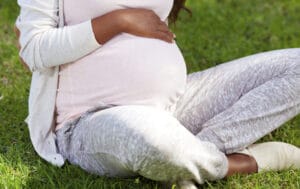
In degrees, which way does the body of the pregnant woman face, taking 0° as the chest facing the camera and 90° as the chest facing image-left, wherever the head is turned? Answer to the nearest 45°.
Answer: approximately 315°
